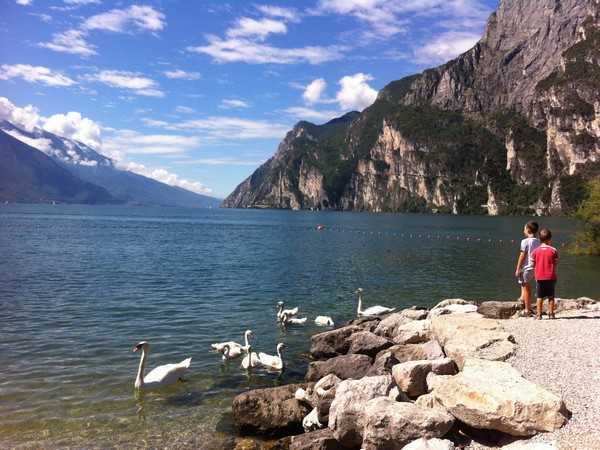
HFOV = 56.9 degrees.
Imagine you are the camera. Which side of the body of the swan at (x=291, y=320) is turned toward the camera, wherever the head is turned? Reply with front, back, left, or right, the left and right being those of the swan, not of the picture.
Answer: left

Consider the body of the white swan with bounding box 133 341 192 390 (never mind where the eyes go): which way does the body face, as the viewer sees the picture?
to the viewer's left

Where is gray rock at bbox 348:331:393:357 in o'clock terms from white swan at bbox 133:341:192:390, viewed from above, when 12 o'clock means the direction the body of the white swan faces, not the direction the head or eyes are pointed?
The gray rock is roughly at 6 o'clock from the white swan.

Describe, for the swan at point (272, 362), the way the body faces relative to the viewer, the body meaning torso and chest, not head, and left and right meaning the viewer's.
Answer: facing to the right of the viewer

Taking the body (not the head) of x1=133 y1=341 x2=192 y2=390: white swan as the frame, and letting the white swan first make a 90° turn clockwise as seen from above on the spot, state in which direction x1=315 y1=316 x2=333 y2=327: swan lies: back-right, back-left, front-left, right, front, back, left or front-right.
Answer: front-right

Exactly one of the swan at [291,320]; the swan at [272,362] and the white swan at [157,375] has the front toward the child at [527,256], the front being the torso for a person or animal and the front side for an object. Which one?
the swan at [272,362]

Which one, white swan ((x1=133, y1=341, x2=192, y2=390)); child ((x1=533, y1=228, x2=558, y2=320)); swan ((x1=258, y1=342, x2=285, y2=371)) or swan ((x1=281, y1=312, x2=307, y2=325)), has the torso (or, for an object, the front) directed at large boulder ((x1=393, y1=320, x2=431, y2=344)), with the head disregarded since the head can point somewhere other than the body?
swan ((x1=258, y1=342, x2=285, y2=371))

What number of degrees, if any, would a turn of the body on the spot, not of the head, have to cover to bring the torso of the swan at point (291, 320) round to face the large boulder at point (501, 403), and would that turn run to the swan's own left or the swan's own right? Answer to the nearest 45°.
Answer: approximately 90° to the swan's own left

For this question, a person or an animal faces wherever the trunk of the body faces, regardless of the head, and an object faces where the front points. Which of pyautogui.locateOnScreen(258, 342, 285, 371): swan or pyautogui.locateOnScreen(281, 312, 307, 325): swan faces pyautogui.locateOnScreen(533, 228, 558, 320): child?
pyautogui.locateOnScreen(258, 342, 285, 371): swan

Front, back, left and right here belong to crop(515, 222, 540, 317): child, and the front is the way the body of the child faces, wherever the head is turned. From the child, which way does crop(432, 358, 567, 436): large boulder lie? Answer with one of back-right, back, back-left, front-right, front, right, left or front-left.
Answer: back-left

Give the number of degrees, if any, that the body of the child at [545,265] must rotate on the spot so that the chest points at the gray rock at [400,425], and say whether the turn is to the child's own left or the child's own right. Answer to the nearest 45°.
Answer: approximately 180°

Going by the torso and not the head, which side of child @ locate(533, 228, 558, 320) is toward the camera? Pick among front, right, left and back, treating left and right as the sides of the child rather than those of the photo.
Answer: back

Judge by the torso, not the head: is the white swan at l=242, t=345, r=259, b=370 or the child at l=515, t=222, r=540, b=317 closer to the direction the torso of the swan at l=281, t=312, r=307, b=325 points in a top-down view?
the white swan
